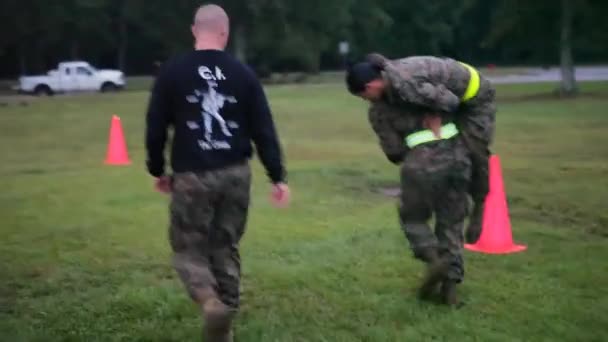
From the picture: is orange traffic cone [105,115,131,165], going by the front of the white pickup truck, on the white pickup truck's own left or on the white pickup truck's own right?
on the white pickup truck's own right

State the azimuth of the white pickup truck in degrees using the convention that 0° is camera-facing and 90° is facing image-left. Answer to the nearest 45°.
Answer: approximately 270°

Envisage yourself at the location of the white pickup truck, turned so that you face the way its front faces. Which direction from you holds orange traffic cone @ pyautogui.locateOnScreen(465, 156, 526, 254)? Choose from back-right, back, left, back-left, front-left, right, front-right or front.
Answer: right

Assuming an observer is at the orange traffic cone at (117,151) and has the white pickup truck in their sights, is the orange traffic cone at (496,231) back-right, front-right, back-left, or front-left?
back-right
